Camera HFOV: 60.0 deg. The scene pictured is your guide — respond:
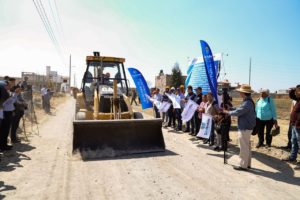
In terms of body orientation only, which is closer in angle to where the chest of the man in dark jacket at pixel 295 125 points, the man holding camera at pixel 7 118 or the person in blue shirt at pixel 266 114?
the man holding camera

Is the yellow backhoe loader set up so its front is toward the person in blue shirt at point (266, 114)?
no

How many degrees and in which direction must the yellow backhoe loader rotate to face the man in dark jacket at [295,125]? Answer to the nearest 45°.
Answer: approximately 90° to its left

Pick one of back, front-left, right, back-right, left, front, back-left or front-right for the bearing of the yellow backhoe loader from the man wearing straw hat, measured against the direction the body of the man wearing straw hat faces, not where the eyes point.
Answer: front

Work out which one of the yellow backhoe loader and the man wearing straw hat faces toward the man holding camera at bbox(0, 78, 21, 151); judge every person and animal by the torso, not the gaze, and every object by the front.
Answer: the man wearing straw hat

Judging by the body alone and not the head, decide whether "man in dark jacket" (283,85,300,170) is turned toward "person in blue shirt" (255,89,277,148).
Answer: no

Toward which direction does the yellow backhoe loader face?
toward the camera

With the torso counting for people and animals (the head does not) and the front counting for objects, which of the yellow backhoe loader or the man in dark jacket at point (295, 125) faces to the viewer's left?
the man in dark jacket

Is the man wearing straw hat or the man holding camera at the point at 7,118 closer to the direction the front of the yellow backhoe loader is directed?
the man wearing straw hat

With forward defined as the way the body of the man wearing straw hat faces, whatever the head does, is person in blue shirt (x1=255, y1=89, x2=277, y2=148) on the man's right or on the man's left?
on the man's right

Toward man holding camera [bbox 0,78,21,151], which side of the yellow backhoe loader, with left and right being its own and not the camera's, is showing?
right

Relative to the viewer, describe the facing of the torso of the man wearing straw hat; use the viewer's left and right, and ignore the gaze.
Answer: facing to the left of the viewer

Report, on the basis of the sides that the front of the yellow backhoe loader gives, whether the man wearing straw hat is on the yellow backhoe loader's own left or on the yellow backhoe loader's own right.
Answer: on the yellow backhoe loader's own left

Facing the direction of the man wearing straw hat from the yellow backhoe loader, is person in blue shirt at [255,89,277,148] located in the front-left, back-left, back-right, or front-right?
front-left

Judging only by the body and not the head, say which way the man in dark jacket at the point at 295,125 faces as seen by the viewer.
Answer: to the viewer's left

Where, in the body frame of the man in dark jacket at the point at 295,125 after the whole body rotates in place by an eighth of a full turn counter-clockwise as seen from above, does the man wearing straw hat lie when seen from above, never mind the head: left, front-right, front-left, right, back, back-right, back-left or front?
front

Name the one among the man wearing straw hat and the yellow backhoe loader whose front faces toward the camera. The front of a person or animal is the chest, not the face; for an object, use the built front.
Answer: the yellow backhoe loader

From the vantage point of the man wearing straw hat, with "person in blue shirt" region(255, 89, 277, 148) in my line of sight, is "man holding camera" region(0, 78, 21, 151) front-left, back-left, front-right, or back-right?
back-left
